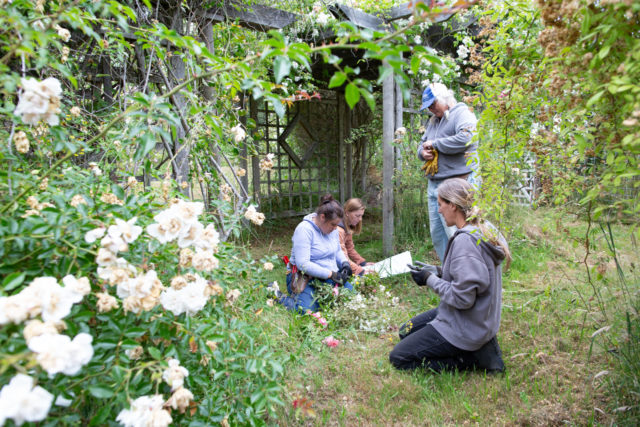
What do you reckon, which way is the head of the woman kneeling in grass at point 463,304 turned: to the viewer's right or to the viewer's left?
to the viewer's left

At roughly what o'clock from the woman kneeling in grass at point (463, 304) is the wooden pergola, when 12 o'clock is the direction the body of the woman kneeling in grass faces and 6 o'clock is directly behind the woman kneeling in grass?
The wooden pergola is roughly at 2 o'clock from the woman kneeling in grass.

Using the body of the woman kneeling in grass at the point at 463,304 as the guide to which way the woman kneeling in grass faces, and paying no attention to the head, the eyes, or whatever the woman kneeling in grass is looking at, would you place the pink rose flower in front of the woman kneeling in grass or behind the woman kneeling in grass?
in front

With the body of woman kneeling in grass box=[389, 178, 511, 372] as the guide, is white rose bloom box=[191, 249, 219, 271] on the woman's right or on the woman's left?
on the woman's left

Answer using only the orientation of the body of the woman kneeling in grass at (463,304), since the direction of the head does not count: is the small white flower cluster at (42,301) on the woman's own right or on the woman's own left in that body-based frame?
on the woman's own left

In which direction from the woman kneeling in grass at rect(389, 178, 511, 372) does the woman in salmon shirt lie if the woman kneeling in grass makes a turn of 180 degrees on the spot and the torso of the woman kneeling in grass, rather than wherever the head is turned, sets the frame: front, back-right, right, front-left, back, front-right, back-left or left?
back-left

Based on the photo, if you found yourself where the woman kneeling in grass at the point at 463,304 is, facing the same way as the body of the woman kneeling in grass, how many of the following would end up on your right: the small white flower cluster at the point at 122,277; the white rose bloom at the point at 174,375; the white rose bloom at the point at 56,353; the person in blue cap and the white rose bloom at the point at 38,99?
1

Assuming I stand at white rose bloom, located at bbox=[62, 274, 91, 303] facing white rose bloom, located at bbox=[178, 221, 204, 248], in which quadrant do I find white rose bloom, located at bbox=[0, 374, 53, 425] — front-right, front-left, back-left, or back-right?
back-right

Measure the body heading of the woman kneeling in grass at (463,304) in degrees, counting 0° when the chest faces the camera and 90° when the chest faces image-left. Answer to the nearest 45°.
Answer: approximately 90°

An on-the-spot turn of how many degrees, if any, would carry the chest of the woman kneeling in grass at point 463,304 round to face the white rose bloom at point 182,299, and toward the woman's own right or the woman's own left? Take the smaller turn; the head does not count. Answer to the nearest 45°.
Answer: approximately 45° to the woman's own left
